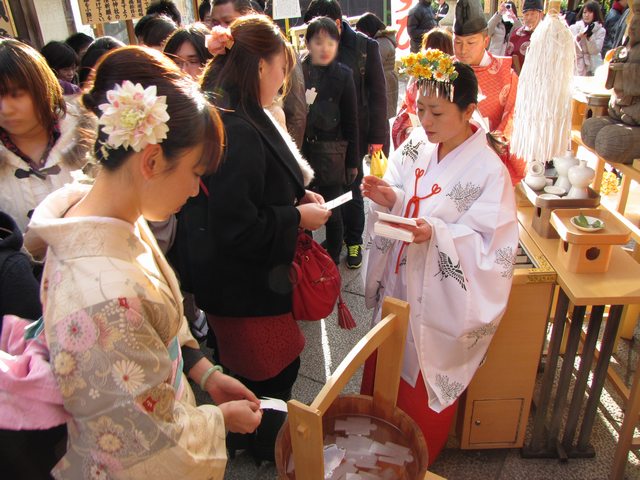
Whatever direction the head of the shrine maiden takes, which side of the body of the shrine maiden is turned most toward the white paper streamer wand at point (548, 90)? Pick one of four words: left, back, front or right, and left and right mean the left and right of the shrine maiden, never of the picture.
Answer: back

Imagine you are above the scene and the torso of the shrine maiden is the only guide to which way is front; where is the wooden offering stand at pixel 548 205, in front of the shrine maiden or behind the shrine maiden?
behind

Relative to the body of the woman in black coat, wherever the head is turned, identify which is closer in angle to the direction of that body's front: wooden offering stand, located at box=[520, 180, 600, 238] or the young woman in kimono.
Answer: the wooden offering stand

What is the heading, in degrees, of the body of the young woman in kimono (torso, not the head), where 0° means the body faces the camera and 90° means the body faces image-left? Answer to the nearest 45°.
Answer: approximately 270°

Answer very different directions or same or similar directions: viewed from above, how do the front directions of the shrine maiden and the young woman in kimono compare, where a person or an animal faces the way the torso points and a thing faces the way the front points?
very different directions

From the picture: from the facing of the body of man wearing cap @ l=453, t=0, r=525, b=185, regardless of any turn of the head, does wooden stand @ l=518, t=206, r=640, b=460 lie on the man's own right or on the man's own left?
on the man's own left

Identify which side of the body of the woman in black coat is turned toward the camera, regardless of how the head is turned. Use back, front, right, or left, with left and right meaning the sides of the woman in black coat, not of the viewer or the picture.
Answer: right

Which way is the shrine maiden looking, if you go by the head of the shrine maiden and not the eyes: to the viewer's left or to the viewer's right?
to the viewer's left

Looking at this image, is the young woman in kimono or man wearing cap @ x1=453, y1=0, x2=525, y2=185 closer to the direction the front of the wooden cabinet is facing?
the young woman in kimono

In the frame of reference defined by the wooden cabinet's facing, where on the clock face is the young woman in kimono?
The young woman in kimono is roughly at 1 o'clock from the wooden cabinet.
